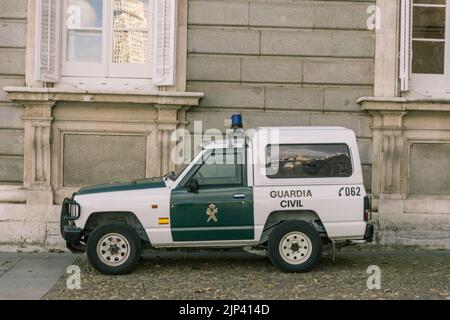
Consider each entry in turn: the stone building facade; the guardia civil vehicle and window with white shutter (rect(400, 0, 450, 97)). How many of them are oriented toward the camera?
2

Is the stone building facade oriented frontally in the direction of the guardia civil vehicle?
yes

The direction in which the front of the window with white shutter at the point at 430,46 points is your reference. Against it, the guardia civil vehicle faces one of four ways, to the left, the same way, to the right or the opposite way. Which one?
to the right

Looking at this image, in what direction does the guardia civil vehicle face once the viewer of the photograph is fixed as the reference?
facing to the left of the viewer

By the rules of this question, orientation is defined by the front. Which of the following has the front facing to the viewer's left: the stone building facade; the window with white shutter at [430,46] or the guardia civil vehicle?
the guardia civil vehicle

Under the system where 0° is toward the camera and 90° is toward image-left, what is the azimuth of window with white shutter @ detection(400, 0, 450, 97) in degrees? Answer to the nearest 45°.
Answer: approximately 0°

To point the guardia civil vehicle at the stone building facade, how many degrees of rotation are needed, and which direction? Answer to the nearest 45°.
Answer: approximately 90° to its right
